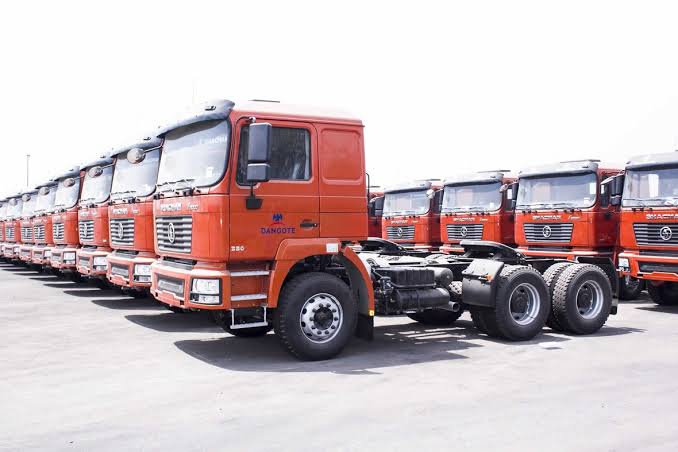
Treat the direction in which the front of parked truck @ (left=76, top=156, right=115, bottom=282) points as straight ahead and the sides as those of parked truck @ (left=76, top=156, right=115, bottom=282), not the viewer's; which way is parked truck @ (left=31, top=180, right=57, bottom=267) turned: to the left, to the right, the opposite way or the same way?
the same way

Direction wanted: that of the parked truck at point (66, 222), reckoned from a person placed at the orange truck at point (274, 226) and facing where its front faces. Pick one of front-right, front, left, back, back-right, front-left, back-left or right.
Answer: right

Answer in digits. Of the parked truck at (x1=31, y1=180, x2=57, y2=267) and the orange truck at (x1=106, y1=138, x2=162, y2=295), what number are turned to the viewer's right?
0

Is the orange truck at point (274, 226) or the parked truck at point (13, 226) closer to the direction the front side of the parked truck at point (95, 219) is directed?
the orange truck

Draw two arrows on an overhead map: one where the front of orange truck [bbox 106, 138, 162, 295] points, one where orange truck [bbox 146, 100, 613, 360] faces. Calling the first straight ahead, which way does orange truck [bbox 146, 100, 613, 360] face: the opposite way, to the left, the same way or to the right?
the same way

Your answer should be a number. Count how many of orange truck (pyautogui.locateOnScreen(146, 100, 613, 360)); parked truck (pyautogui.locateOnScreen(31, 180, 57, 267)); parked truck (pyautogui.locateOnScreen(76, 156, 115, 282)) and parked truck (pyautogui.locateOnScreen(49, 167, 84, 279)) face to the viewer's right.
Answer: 0

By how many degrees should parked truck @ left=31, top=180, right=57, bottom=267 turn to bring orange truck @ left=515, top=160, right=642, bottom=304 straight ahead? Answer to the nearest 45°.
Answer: approximately 90° to its left

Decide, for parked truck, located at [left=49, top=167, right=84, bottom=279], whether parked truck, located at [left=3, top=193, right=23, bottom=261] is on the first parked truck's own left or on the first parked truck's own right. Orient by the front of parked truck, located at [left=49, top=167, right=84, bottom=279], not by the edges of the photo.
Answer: on the first parked truck's own right

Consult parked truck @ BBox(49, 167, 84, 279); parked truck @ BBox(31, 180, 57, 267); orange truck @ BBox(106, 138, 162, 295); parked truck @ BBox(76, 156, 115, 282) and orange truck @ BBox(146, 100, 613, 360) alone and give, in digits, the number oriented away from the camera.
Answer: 0

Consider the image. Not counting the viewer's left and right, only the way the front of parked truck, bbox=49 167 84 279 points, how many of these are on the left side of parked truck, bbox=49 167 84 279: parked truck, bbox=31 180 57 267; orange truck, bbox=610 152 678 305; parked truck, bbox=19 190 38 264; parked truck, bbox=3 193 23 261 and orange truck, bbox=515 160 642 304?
2

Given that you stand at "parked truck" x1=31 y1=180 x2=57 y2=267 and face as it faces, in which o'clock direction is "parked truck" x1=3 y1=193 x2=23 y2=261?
"parked truck" x1=3 y1=193 x2=23 y2=261 is roughly at 4 o'clock from "parked truck" x1=31 y1=180 x2=57 y2=267.

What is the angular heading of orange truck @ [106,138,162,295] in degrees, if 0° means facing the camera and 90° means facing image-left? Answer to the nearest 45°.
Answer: approximately 45°

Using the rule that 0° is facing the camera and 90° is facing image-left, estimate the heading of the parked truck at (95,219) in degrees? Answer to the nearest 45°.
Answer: approximately 45°

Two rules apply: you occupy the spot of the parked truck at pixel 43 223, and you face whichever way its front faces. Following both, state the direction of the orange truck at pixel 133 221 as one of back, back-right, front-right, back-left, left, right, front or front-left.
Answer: front-left

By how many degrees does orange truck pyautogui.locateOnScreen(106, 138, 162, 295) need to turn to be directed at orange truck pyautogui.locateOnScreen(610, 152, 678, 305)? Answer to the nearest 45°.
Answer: approximately 135° to its left

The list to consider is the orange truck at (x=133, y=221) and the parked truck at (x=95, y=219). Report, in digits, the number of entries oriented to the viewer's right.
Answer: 0

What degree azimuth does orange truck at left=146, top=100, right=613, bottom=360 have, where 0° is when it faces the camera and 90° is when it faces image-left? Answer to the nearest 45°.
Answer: approximately 45°

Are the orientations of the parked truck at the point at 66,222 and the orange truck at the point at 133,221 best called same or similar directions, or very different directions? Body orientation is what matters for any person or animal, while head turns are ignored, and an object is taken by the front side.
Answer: same or similar directions

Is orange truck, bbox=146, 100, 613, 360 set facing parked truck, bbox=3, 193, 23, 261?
no

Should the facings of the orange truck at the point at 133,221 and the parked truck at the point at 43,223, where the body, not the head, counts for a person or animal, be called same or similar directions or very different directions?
same or similar directions
